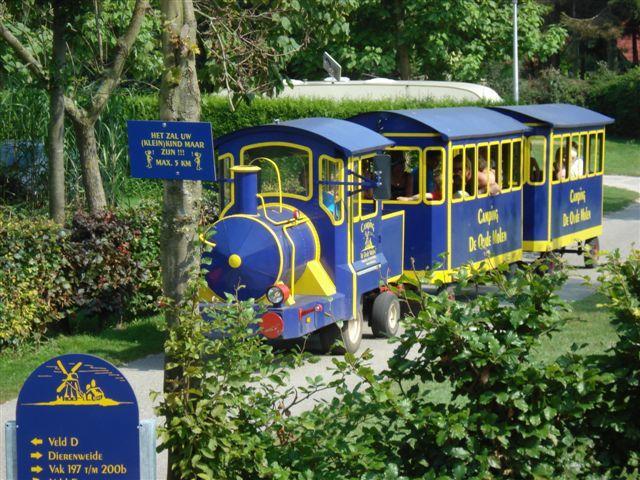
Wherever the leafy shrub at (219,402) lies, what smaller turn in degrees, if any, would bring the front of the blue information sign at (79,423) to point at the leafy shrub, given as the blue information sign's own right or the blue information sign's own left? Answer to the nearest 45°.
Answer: approximately 90° to the blue information sign's own left

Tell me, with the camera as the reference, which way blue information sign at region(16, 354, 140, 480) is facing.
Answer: facing the viewer

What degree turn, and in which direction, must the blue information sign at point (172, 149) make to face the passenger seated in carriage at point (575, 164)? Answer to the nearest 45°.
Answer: approximately 135° to its left

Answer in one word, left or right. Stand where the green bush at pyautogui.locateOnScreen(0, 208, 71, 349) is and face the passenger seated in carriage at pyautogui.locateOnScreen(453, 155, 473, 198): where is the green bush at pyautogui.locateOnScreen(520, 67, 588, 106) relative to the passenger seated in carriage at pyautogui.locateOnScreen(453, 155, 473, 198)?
left

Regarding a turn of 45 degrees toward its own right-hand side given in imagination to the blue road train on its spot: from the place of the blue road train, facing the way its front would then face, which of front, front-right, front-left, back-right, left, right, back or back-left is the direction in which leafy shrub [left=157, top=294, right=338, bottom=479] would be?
left

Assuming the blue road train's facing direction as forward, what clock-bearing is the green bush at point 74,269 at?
The green bush is roughly at 1 o'clock from the blue road train.

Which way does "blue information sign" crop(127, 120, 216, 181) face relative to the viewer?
toward the camera

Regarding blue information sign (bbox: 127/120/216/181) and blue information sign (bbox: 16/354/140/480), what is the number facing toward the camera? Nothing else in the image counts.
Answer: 2

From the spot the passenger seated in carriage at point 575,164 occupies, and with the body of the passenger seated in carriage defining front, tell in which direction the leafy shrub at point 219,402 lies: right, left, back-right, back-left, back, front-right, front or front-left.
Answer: front-left

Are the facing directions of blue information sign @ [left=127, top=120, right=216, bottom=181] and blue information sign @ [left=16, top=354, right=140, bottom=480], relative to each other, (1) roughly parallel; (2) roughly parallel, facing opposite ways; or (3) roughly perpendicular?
roughly parallel

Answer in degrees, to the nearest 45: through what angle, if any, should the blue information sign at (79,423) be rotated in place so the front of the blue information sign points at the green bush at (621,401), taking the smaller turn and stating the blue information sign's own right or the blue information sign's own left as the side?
approximately 90° to the blue information sign's own left

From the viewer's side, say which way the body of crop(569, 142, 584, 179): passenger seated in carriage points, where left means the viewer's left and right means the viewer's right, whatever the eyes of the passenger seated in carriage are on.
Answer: facing the viewer and to the left of the viewer

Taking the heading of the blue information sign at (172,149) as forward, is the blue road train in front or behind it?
behind
